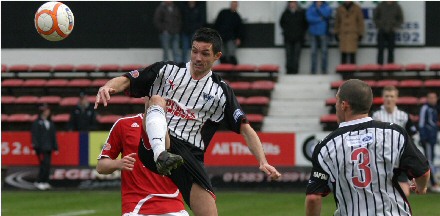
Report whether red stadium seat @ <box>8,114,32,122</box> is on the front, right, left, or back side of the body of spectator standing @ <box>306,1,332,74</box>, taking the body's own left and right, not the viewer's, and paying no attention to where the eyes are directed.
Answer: right

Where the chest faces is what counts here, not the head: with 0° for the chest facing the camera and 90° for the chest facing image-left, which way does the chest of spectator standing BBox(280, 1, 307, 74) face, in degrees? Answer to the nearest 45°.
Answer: approximately 0°

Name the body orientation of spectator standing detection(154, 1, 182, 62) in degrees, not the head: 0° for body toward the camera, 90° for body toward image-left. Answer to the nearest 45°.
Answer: approximately 0°

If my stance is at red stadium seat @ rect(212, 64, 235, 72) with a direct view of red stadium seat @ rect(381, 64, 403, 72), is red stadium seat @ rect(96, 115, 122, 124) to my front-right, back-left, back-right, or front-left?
back-right

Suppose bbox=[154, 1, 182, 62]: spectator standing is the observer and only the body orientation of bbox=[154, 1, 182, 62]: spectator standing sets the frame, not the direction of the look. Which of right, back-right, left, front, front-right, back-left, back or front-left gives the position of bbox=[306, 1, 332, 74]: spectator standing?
left

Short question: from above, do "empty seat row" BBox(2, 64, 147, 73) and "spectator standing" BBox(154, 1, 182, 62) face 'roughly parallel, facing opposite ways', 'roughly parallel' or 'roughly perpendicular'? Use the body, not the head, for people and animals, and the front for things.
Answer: roughly parallel

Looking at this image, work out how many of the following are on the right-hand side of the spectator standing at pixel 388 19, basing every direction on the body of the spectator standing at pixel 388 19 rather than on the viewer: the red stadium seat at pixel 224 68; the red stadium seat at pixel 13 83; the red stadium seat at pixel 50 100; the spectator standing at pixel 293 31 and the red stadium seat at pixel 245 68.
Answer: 5

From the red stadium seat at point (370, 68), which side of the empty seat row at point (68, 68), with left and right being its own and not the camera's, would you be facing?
left

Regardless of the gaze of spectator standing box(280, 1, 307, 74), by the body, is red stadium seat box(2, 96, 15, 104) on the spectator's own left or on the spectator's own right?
on the spectator's own right

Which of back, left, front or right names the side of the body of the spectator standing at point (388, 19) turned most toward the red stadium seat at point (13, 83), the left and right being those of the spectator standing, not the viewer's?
right

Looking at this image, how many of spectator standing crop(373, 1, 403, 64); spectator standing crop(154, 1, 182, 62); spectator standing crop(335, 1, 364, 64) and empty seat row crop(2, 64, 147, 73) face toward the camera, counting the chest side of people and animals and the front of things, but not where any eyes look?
4

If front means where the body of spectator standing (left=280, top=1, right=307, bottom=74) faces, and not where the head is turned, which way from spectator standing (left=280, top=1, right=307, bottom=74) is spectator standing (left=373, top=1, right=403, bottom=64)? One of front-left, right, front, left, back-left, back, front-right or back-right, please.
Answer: left

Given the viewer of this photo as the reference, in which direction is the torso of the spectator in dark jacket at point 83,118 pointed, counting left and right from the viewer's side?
facing the viewer

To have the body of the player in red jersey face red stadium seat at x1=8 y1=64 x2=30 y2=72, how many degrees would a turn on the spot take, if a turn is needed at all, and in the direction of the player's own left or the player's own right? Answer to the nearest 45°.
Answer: approximately 135° to the player's own left

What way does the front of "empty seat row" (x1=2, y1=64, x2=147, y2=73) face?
toward the camera
